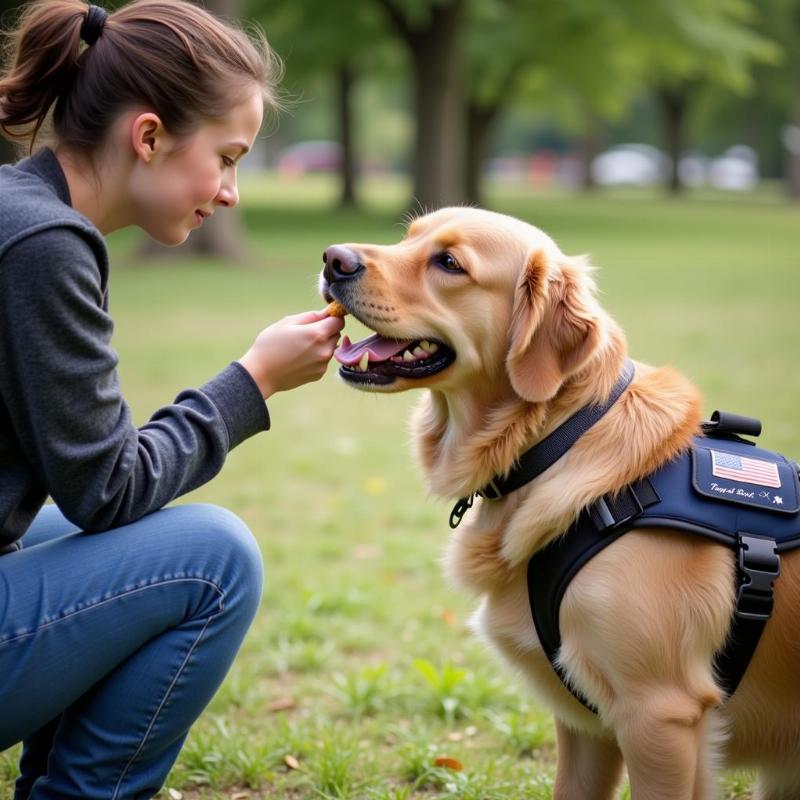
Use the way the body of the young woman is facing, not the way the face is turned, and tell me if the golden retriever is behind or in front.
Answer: in front

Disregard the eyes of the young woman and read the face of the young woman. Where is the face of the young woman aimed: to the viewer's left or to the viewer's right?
to the viewer's right

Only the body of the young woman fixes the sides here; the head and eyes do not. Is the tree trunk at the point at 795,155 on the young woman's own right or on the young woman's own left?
on the young woman's own left

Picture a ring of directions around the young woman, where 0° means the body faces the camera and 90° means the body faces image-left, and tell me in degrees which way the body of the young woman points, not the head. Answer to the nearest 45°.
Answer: approximately 270°

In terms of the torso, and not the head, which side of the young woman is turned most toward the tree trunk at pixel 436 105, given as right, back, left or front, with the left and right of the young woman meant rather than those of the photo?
left

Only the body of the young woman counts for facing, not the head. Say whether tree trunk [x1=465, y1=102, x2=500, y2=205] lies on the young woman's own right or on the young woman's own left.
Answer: on the young woman's own left
